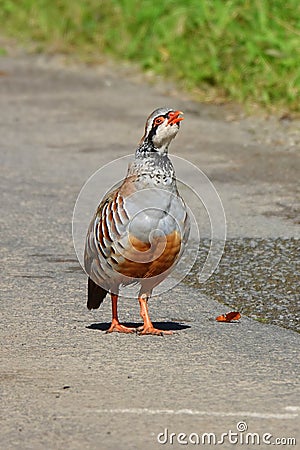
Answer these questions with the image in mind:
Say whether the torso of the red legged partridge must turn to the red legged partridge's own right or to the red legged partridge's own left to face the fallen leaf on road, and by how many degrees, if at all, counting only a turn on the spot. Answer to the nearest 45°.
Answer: approximately 90° to the red legged partridge's own left

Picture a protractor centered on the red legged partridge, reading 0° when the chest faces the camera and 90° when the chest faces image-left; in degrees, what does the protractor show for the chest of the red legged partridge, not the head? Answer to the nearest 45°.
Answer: approximately 315°
